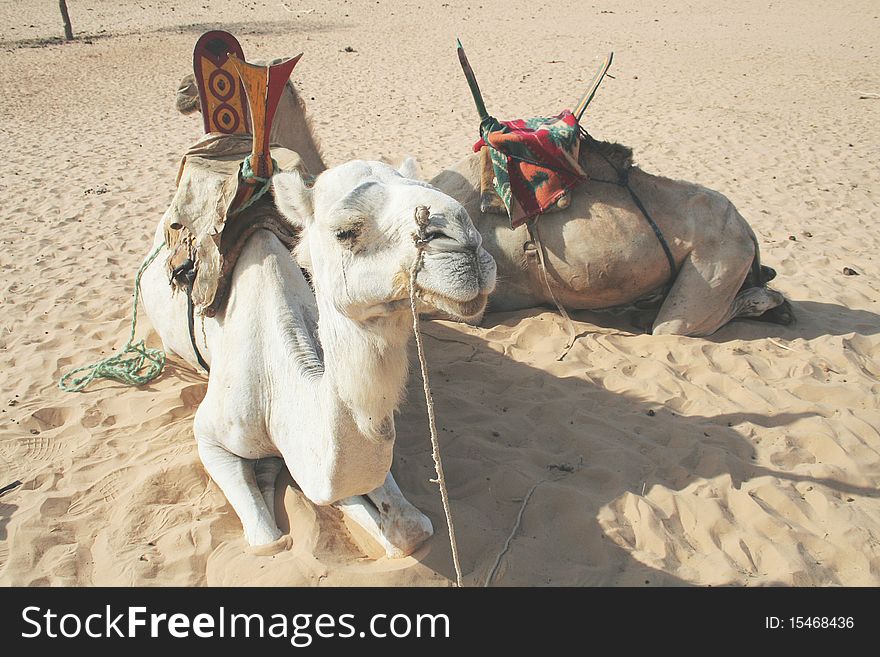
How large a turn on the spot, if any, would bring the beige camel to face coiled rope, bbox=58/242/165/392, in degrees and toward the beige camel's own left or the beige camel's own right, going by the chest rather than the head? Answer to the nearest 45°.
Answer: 0° — it already faces it

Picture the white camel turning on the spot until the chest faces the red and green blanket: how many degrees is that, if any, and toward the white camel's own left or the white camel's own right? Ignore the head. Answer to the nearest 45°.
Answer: approximately 90° to the white camel's own left

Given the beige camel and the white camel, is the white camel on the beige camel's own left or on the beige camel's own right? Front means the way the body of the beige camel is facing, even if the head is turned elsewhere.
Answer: on the beige camel's own left

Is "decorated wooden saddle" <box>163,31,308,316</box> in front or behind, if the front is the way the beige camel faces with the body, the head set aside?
in front

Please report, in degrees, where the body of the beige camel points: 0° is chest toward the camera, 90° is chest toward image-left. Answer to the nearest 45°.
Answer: approximately 90°

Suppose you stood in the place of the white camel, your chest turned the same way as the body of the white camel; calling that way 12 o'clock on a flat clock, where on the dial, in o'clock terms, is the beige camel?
The beige camel is roughly at 9 o'clock from the white camel.

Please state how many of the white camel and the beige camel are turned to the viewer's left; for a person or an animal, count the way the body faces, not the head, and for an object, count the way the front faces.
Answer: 1

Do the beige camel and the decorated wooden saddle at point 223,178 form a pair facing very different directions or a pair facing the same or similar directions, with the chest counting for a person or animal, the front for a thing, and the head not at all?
very different directions

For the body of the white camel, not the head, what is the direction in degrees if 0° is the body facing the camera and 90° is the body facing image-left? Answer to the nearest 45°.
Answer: approximately 315°

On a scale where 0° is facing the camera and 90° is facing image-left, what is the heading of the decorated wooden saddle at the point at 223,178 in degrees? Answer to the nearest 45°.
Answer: approximately 315°
